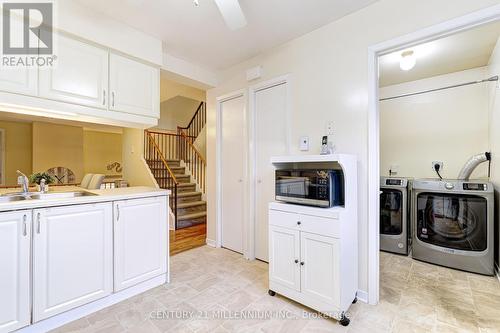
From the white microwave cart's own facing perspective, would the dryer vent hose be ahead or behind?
behind

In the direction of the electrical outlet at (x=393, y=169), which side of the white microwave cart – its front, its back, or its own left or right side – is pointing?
back

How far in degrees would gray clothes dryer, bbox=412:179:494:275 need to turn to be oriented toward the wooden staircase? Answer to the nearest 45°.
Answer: approximately 45° to its right

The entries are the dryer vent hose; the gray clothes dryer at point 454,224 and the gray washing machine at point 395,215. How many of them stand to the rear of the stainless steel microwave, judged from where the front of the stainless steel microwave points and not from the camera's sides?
3

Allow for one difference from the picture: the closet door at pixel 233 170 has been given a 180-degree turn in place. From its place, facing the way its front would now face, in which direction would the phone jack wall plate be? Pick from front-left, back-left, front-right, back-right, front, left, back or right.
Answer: right

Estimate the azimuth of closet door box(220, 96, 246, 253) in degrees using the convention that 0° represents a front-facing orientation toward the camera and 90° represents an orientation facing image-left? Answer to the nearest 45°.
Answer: approximately 45°

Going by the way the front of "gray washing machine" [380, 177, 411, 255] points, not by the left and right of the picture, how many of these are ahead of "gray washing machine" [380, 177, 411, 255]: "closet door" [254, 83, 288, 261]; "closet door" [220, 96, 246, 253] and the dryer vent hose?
2

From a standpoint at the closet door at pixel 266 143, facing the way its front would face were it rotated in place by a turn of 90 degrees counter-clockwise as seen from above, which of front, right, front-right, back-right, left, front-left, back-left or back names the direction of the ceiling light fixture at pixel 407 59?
front-left
